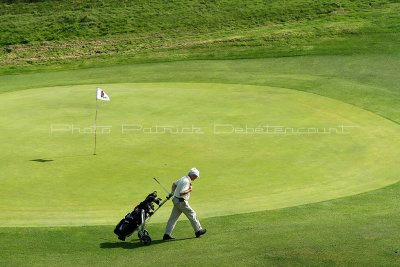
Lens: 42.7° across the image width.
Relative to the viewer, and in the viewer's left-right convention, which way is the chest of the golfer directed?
facing to the right of the viewer
